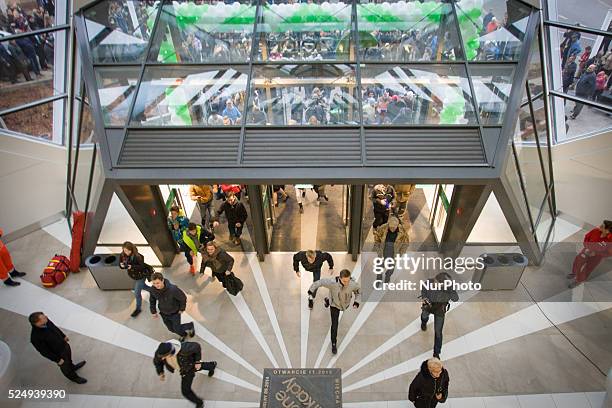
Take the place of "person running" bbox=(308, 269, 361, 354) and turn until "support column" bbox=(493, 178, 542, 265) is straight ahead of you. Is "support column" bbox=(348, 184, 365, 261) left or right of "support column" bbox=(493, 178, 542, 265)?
left

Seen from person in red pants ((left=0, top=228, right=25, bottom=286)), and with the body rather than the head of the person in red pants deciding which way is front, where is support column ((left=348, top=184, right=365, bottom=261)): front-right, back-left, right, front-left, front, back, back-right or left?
front-right

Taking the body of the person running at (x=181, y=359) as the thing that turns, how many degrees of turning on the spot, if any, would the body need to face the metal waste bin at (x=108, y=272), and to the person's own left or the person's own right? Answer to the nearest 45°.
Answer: approximately 135° to the person's own right

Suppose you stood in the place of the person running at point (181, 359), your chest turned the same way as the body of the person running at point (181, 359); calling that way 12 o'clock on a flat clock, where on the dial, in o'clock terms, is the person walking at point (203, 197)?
the person walking at point (203, 197) is roughly at 5 o'clock from the person running at point (181, 359).

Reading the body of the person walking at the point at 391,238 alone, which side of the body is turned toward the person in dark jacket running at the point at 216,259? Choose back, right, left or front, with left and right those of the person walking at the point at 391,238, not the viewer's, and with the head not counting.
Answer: right

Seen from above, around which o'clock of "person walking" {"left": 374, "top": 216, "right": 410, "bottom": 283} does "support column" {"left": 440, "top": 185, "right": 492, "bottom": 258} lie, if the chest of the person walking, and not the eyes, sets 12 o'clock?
The support column is roughly at 8 o'clock from the person walking.

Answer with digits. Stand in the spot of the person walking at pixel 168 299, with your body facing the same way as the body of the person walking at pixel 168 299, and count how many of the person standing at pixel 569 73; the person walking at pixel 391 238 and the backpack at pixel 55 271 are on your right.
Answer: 1

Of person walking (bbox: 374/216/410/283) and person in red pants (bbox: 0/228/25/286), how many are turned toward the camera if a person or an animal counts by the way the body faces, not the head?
1

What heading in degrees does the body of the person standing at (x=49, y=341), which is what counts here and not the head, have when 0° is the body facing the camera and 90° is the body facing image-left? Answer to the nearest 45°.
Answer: approximately 270°

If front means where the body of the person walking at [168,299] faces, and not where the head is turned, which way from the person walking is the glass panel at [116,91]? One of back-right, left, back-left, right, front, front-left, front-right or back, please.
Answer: back-right
